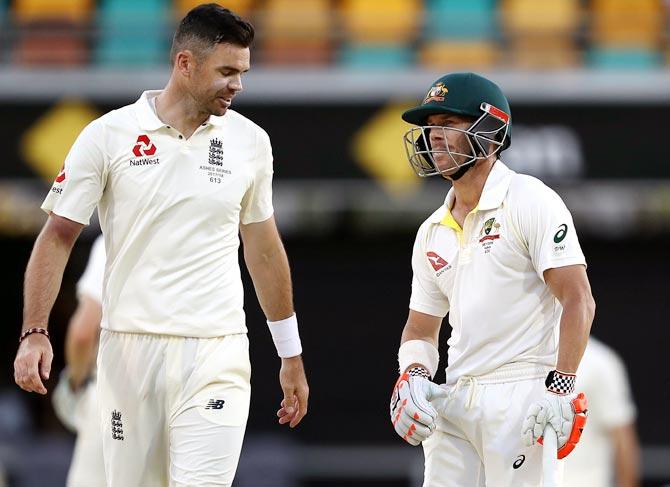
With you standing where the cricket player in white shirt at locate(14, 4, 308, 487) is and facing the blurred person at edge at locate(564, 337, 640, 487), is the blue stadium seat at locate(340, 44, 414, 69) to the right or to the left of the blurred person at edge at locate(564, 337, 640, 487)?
left

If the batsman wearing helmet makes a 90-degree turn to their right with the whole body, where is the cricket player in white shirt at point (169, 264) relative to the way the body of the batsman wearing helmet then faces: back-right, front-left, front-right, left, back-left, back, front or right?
front-left

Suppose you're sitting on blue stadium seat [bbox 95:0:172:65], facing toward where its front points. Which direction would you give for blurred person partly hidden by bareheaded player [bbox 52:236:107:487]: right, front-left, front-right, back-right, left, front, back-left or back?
front

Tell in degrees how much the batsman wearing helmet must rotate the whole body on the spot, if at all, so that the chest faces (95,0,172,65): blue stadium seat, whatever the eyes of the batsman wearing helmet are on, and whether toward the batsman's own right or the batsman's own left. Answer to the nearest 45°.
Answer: approximately 90° to the batsman's own right

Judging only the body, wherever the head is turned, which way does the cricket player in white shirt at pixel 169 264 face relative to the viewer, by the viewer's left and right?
facing the viewer

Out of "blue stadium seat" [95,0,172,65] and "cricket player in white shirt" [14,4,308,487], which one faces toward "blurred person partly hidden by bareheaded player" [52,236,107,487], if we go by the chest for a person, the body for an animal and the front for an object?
the blue stadium seat

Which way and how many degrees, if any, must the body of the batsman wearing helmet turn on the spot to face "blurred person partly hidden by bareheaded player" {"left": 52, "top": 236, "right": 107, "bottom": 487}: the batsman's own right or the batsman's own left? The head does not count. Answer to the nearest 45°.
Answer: approximately 90° to the batsman's own right

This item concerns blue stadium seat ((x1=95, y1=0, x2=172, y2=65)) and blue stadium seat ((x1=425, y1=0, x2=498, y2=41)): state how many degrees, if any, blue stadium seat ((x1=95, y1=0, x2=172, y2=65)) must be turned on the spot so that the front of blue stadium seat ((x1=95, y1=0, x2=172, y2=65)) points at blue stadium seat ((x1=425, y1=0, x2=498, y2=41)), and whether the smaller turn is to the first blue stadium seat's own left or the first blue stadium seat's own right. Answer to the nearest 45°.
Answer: approximately 90° to the first blue stadium seat's own left

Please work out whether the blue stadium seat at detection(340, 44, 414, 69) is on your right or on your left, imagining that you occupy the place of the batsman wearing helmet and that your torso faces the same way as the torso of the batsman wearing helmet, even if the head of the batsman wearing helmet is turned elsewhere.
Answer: on your right

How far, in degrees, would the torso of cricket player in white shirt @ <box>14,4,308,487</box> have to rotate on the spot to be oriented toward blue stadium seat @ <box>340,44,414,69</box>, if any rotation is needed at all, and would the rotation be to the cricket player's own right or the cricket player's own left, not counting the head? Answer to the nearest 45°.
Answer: approximately 180°

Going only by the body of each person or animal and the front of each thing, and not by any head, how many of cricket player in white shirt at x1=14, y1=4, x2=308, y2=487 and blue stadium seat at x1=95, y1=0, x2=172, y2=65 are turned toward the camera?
2

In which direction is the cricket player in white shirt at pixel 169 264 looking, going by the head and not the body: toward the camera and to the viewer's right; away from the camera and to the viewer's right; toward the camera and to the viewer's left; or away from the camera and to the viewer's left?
toward the camera and to the viewer's right

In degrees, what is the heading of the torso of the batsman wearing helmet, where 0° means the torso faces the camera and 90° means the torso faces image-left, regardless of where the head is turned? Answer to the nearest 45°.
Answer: approximately 45°

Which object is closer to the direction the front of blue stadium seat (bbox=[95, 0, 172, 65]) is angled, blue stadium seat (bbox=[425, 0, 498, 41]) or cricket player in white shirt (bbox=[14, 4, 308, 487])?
the cricket player in white shirt

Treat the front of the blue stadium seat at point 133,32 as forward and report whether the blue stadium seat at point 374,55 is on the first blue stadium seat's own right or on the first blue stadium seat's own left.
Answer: on the first blue stadium seat's own left

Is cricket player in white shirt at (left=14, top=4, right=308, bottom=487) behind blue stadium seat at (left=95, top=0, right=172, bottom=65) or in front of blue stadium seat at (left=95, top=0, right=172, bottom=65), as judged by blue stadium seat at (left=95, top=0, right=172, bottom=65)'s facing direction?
in front
